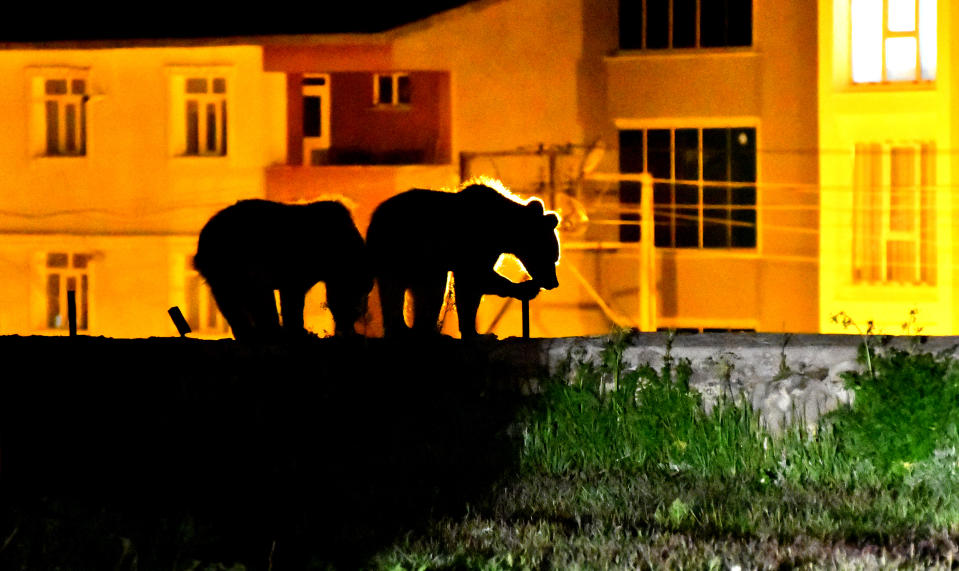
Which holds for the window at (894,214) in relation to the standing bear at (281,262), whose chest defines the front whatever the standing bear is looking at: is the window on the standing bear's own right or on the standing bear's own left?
on the standing bear's own left

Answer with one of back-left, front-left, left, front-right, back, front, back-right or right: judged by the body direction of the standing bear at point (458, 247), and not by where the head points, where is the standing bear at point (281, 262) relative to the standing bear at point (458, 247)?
back

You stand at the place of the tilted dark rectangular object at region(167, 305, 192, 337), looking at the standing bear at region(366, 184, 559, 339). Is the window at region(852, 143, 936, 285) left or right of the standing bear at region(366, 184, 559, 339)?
left

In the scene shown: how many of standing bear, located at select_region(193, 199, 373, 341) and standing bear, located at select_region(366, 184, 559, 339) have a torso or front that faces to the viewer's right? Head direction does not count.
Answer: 2

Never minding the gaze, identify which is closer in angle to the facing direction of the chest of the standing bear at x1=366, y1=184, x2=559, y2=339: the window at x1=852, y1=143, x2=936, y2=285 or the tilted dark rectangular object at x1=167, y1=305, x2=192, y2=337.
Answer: the window

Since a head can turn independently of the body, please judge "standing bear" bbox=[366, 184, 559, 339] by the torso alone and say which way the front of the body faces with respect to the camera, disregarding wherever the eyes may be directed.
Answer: to the viewer's right

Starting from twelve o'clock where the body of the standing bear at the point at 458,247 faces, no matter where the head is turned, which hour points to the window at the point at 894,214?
The window is roughly at 10 o'clock from the standing bear.

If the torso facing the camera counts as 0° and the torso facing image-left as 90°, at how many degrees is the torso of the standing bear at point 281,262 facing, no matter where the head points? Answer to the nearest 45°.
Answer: approximately 270°

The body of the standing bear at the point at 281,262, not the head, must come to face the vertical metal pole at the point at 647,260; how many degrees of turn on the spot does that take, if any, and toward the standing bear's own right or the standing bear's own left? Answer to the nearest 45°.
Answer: approximately 45° to the standing bear's own left

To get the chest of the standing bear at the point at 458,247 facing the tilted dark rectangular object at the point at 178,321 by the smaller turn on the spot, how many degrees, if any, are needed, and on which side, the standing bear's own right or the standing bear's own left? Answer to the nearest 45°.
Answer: approximately 180°

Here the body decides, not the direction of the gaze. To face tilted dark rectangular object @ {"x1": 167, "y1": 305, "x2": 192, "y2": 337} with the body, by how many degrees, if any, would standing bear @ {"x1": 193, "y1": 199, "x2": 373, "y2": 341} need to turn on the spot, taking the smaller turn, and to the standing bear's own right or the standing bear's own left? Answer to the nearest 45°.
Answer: approximately 135° to the standing bear's own right

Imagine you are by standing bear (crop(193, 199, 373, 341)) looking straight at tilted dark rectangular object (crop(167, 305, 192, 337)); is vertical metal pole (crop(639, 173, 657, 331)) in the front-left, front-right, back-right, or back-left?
back-right
